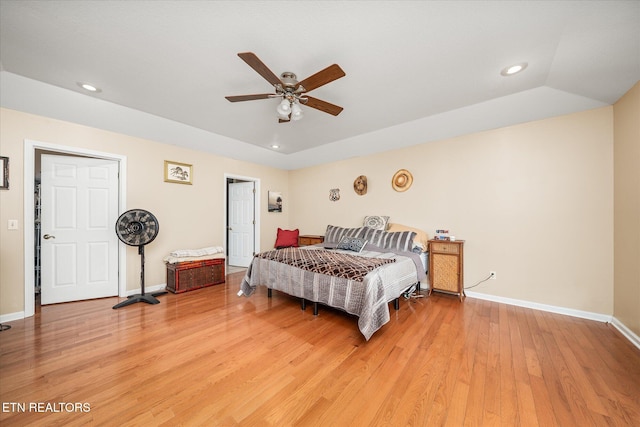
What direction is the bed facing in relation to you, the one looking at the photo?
facing the viewer and to the left of the viewer

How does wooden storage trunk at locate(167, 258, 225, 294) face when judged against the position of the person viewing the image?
facing the viewer and to the right of the viewer

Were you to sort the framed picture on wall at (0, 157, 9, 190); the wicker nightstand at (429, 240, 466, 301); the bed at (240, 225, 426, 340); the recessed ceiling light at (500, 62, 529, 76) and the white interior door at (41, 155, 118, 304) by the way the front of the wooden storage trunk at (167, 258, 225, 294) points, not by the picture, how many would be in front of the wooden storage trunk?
3

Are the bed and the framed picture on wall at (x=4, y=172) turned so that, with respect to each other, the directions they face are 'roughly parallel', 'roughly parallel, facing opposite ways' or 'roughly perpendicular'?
roughly perpendicular

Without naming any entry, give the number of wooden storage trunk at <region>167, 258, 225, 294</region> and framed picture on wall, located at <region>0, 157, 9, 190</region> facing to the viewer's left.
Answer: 0

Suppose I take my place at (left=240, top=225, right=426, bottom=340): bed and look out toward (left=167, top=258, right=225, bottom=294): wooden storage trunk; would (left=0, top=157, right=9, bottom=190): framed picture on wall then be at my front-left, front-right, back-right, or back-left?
front-left

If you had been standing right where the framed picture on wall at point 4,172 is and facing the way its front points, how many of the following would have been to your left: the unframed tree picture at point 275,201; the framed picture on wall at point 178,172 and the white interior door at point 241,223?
3

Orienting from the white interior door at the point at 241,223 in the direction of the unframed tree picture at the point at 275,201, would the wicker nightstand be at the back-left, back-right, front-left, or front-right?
front-right

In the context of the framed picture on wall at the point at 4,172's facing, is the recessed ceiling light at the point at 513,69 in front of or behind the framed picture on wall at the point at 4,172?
in front

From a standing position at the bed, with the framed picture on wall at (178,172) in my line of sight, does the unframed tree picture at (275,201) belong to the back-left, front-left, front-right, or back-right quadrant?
front-right

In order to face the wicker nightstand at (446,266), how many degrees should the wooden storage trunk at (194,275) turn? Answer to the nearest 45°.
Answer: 0° — it already faces it

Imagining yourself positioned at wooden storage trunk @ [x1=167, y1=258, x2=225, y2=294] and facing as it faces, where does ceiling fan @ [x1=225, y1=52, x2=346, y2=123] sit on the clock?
The ceiling fan is roughly at 1 o'clock from the wooden storage trunk.
